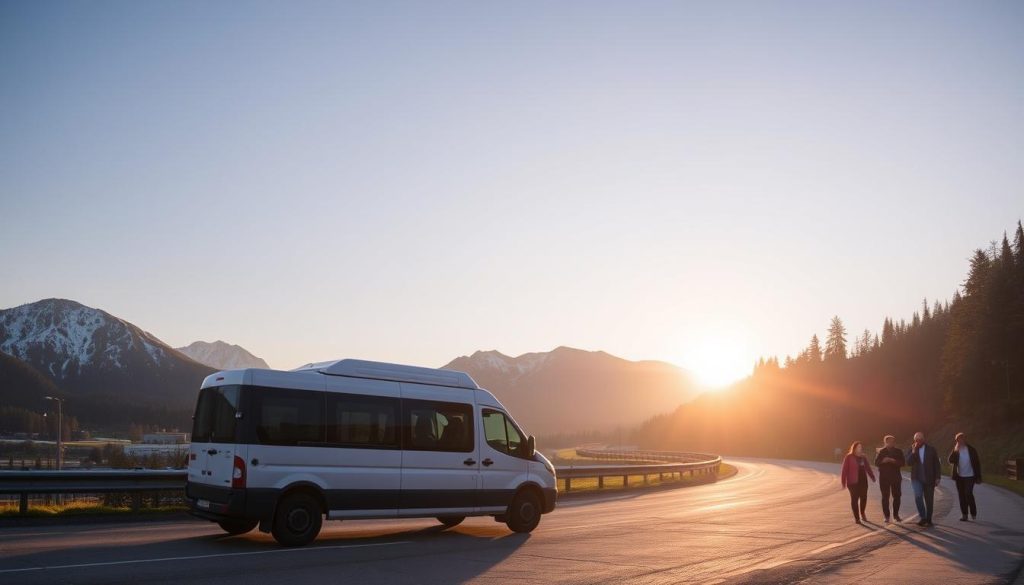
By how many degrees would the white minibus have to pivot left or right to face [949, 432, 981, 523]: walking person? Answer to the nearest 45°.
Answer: approximately 45° to its right

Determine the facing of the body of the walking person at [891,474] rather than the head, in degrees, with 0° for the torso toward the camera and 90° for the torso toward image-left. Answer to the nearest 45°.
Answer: approximately 0°

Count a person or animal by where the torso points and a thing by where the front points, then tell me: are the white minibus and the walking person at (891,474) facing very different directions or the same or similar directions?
very different directions

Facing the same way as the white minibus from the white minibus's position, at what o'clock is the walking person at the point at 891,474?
The walking person is roughly at 1 o'clock from the white minibus.

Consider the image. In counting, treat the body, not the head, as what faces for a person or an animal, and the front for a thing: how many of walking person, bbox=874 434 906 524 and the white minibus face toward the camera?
1

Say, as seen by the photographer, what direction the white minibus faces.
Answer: facing away from the viewer and to the right of the viewer

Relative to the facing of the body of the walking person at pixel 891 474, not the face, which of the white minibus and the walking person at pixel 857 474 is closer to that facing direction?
the white minibus

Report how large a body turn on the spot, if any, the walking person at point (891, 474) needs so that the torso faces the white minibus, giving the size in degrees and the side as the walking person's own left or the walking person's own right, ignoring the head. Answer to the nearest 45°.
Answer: approximately 45° to the walking person's own right
